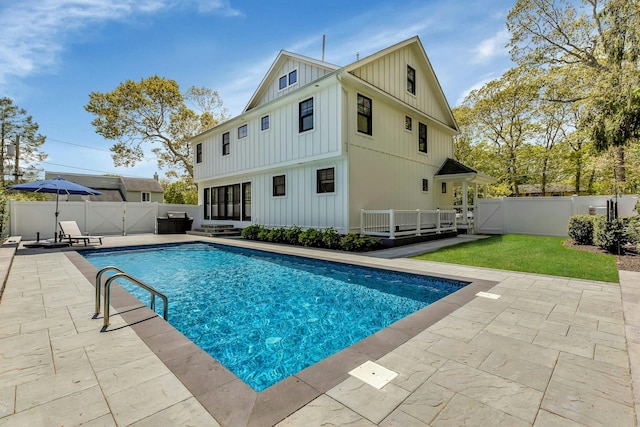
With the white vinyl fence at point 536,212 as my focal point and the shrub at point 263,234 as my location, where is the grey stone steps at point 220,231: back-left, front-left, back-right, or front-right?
back-left

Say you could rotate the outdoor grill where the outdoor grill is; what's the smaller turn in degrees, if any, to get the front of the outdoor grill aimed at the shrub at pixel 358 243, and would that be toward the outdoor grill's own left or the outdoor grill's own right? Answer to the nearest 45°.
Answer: approximately 45° to the outdoor grill's own left

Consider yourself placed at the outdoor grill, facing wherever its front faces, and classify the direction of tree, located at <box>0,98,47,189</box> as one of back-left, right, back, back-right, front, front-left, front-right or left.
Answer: back-right

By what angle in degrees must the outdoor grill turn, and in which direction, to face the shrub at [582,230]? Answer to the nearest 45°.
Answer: approximately 45° to its left

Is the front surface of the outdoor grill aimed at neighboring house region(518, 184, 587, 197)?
no

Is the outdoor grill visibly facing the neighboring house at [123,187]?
no

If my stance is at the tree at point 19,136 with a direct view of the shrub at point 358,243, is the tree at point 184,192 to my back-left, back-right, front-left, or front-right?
front-left

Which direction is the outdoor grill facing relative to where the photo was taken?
toward the camera

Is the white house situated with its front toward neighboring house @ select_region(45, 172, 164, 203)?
no

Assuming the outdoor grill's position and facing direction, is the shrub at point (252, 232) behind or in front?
in front
